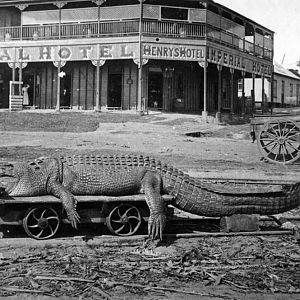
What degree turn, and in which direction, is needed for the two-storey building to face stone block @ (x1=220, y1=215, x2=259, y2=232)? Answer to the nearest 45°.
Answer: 0° — it already faces it

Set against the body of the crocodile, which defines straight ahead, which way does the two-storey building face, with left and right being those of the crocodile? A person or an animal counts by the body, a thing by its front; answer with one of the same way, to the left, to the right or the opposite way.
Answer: to the left

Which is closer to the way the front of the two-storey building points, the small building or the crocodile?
the crocodile

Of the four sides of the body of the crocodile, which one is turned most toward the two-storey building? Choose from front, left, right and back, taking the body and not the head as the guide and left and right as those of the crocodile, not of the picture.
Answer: right

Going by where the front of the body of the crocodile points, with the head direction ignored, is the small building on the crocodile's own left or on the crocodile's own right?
on the crocodile's own right

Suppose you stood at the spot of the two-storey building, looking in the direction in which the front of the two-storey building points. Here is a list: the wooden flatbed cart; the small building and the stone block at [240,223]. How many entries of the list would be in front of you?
2

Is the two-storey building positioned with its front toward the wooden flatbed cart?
yes

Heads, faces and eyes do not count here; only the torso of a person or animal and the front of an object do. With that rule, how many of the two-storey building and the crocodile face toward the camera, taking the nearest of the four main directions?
1

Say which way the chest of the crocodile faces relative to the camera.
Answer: to the viewer's left

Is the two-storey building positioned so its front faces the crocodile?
yes
